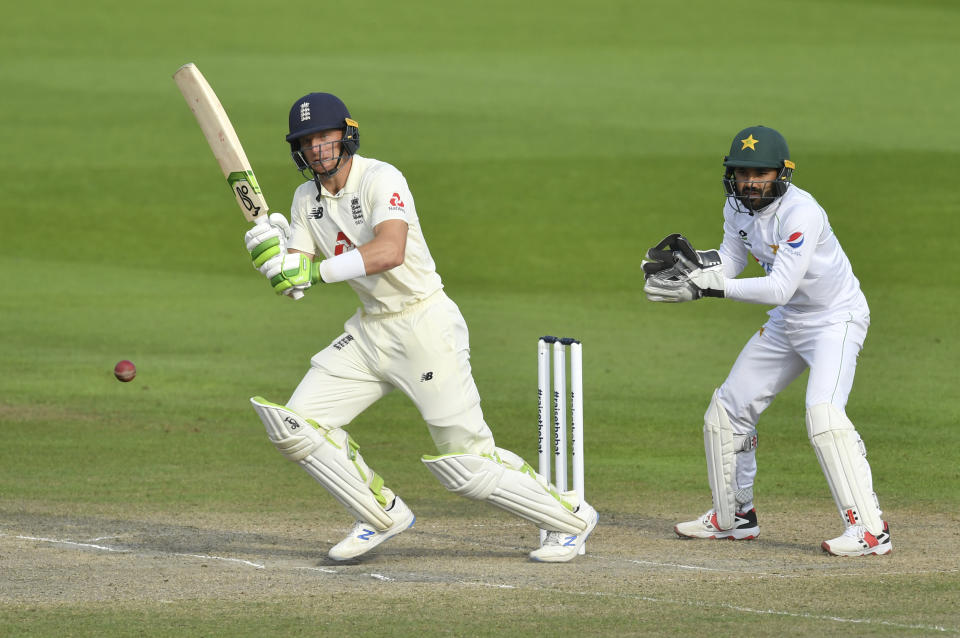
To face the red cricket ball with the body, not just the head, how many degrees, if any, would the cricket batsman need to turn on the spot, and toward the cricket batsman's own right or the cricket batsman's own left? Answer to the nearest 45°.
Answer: approximately 90° to the cricket batsman's own right

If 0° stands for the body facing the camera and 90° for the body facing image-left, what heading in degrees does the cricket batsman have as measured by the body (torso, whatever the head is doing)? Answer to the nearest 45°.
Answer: approximately 45°

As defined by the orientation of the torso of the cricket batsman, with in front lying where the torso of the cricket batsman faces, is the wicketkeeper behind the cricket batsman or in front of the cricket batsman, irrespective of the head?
behind

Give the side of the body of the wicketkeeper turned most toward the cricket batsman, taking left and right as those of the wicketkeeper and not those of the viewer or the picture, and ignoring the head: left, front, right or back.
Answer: front

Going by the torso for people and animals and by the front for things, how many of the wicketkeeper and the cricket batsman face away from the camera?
0
